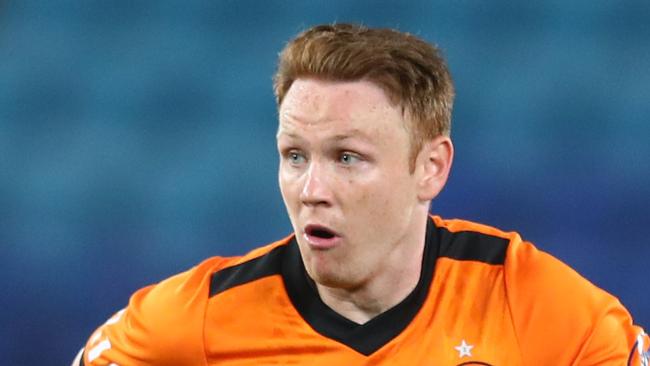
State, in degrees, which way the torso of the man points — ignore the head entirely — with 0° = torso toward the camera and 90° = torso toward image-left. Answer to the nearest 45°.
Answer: approximately 0°
